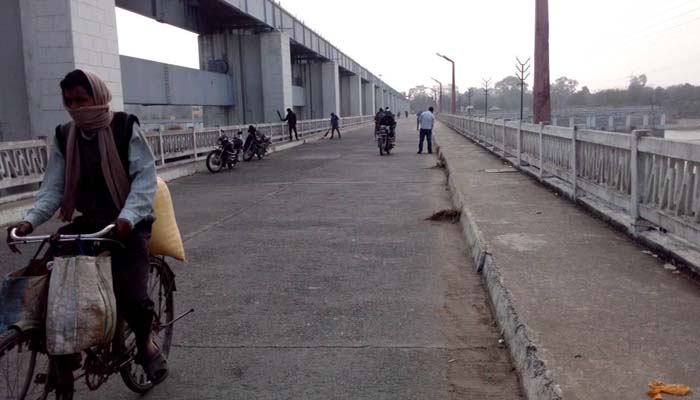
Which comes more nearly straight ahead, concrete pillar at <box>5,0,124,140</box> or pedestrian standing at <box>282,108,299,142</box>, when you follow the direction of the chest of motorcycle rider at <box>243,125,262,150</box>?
the concrete pillar

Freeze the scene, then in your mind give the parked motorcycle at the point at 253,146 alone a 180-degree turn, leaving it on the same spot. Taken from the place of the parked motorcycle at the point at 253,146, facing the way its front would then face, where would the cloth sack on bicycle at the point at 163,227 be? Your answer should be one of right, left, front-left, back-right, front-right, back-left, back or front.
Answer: back-right

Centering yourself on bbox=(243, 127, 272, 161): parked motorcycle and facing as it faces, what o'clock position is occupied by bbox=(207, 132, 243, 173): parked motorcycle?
bbox=(207, 132, 243, 173): parked motorcycle is roughly at 11 o'clock from bbox=(243, 127, 272, 161): parked motorcycle.

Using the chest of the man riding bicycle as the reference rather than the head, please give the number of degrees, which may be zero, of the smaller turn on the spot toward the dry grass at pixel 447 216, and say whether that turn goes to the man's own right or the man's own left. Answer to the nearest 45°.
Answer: approximately 180°

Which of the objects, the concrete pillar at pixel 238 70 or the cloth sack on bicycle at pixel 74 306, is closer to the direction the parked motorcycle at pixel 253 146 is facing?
the cloth sack on bicycle

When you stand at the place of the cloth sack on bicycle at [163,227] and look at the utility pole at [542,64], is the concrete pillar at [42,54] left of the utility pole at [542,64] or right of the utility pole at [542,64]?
left

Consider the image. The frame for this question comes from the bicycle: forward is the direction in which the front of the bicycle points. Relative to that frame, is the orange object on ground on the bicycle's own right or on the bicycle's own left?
on the bicycle's own left

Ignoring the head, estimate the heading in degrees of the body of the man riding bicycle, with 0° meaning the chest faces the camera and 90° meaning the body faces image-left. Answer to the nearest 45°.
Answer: approximately 45°

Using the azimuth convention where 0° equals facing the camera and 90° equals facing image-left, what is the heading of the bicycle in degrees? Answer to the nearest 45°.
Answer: approximately 45°
